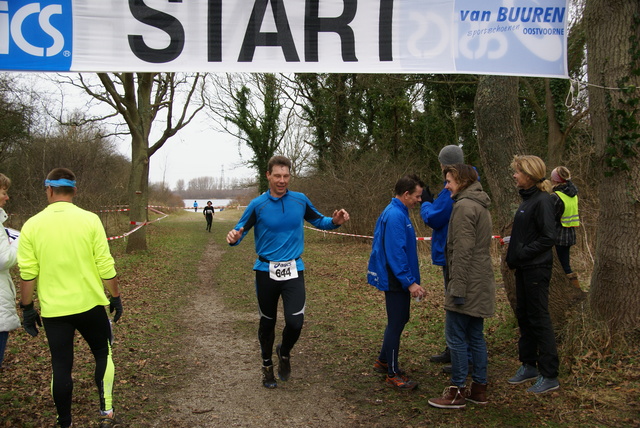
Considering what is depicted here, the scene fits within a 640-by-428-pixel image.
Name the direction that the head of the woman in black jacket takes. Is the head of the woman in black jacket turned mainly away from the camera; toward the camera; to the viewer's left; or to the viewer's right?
to the viewer's left

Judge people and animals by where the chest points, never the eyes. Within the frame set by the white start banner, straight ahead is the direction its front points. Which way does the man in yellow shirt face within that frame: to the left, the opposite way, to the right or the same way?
the opposite way

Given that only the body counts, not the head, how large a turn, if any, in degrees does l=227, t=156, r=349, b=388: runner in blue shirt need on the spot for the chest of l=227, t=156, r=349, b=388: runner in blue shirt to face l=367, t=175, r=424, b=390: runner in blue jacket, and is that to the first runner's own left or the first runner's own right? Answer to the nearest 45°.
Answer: approximately 90° to the first runner's own left

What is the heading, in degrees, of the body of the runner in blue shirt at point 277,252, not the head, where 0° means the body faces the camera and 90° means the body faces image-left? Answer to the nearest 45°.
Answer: approximately 0°

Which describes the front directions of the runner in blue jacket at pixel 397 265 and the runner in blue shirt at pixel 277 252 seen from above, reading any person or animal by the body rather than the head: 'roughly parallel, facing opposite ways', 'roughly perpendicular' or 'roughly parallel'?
roughly perpendicular

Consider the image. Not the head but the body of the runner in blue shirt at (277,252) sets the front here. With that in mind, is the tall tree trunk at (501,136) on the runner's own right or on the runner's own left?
on the runner's own left

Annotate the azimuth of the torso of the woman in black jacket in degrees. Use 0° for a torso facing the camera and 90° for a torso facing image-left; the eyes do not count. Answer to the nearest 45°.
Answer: approximately 90°

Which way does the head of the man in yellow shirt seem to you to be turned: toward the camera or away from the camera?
away from the camera

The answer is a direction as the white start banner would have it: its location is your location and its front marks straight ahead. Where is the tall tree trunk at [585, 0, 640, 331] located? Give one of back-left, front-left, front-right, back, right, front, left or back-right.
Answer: left
